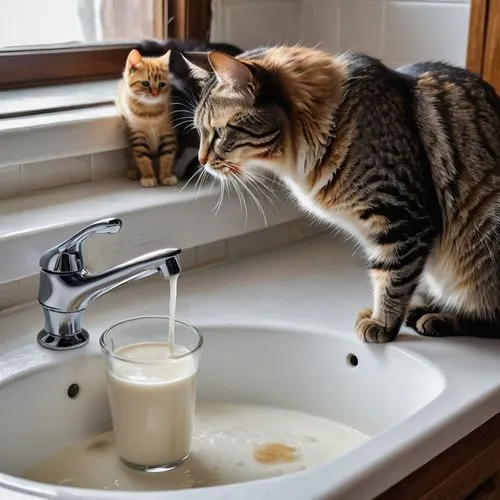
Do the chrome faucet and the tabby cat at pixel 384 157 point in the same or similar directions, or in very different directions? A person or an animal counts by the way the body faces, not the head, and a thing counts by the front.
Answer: very different directions

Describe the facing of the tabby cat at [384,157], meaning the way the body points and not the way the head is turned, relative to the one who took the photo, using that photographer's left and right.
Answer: facing to the left of the viewer

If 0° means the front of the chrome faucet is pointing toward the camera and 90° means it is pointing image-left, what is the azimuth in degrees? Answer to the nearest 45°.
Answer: approximately 270°

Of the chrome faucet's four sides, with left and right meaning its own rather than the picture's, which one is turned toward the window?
left

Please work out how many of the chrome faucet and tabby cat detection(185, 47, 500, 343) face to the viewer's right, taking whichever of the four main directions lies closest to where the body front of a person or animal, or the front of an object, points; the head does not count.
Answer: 1
